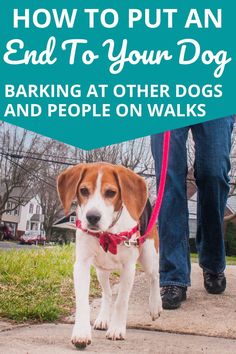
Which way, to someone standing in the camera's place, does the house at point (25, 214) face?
facing the viewer and to the right of the viewer

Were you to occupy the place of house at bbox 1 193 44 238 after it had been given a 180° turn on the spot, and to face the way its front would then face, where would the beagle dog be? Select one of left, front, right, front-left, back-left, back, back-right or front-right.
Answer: back-left
